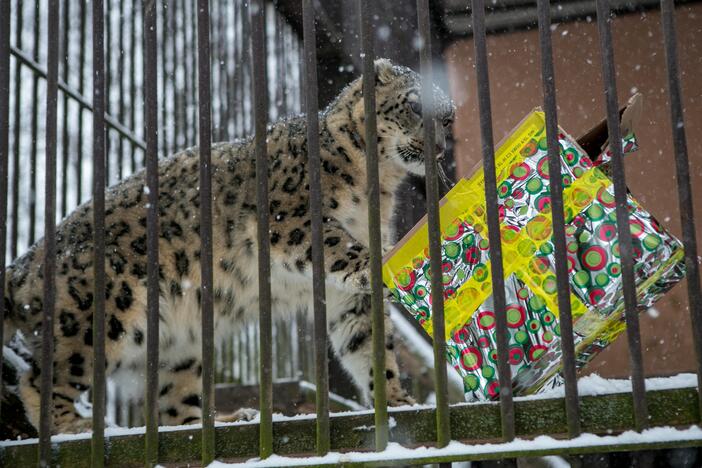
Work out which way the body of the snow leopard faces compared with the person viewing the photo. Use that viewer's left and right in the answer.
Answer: facing to the right of the viewer

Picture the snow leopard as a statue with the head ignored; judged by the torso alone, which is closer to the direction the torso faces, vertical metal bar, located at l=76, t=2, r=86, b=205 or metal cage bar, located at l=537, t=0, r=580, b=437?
the metal cage bar

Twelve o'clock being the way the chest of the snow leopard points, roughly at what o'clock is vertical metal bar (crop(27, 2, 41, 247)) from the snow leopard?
The vertical metal bar is roughly at 7 o'clock from the snow leopard.

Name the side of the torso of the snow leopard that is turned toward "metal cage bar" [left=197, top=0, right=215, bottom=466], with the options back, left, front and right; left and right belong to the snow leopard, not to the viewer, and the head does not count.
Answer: right

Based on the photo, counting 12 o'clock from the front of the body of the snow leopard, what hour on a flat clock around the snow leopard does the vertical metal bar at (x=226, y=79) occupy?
The vertical metal bar is roughly at 9 o'clock from the snow leopard.

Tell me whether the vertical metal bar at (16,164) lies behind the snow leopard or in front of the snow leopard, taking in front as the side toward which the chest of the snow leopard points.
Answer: behind

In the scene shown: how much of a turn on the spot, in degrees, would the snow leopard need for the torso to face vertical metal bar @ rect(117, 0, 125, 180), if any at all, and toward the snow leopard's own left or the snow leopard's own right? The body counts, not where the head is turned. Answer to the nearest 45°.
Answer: approximately 135° to the snow leopard's own left

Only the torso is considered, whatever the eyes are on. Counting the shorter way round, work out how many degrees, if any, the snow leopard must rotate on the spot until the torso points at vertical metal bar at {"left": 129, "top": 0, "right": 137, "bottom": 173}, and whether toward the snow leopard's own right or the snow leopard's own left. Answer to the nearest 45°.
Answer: approximately 135° to the snow leopard's own left

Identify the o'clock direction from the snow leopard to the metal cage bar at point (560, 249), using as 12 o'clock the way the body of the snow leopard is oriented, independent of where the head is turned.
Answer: The metal cage bar is roughly at 2 o'clock from the snow leopard.

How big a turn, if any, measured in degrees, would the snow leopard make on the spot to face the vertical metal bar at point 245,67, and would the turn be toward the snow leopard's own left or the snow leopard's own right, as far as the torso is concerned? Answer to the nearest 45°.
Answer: approximately 90° to the snow leopard's own left

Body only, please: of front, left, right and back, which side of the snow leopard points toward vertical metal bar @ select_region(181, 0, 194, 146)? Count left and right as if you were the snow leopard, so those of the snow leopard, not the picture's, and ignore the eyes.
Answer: left
